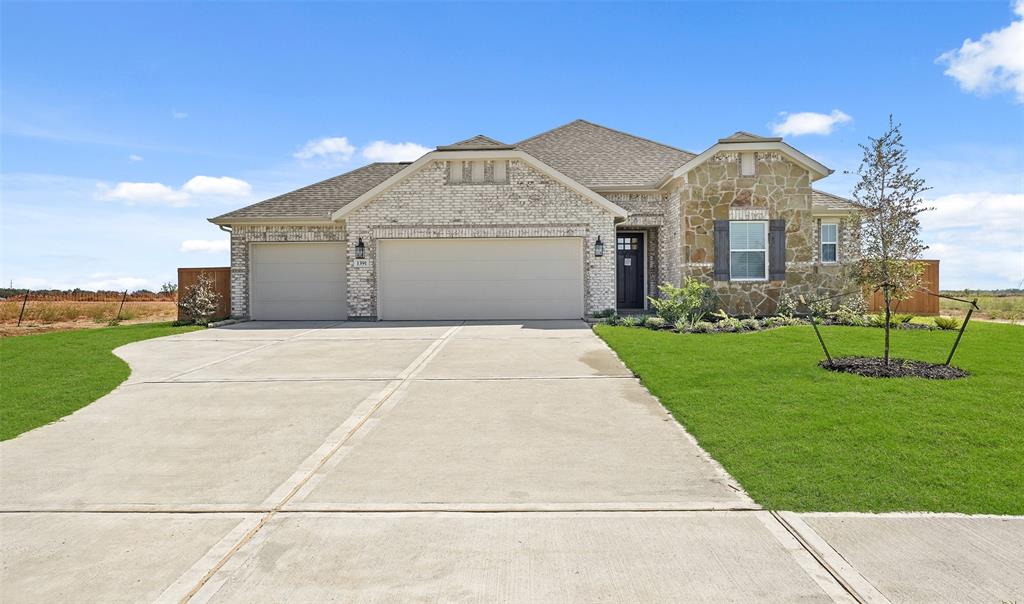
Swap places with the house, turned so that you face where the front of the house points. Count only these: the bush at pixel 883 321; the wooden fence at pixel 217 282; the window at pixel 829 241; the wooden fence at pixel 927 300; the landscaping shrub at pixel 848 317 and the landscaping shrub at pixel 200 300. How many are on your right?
2

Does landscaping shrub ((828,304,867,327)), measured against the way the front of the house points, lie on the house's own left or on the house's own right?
on the house's own left

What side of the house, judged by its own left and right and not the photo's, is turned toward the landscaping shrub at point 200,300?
right

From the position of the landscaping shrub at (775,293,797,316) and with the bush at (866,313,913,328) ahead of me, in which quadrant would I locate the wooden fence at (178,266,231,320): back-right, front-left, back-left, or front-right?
back-right

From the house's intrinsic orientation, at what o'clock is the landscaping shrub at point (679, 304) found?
The landscaping shrub is roughly at 10 o'clock from the house.

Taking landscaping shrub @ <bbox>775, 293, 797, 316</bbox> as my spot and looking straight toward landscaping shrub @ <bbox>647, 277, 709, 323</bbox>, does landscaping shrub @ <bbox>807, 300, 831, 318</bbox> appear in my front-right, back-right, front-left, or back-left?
back-left

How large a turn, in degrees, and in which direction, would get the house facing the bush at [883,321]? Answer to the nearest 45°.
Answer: approximately 90° to its left

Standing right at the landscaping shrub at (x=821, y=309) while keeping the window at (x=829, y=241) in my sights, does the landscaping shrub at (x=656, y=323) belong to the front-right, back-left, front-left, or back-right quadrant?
back-left

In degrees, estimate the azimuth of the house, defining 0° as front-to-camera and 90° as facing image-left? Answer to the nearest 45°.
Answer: approximately 0°

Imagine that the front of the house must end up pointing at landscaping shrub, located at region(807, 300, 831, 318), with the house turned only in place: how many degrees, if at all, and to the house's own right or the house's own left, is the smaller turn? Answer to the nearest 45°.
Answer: approximately 90° to the house's own left

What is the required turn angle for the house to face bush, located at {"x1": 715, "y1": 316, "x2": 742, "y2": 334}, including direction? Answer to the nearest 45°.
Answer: approximately 45° to its left

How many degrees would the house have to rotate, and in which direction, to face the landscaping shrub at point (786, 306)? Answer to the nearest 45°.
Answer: approximately 90° to its left

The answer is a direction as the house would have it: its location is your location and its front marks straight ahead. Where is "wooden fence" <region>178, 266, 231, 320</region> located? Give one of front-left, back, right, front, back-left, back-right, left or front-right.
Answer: right
